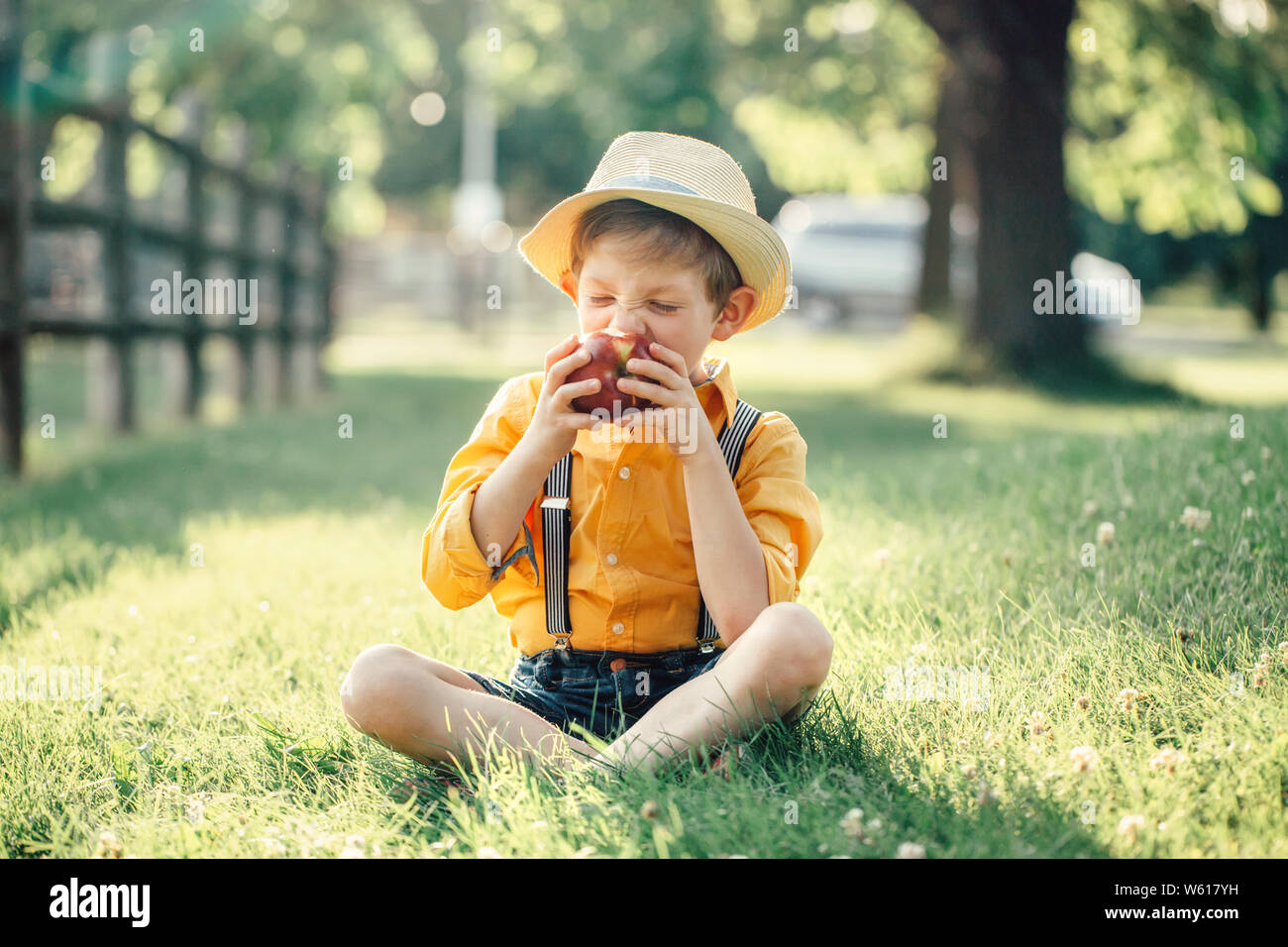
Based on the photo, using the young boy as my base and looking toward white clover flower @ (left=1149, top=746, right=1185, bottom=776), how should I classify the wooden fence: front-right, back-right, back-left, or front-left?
back-left

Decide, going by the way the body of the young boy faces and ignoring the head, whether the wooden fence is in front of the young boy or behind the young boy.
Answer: behind

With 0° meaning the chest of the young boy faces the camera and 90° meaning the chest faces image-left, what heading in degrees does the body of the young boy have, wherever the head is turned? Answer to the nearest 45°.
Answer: approximately 0°

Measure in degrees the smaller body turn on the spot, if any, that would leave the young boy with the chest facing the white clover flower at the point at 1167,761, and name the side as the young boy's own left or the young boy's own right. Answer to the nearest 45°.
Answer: approximately 45° to the young boy's own left

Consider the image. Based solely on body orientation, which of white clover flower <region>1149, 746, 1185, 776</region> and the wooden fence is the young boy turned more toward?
the white clover flower

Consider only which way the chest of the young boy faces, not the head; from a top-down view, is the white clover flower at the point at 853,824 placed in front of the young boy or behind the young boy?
in front

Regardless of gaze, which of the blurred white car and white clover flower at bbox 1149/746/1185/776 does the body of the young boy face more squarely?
the white clover flower

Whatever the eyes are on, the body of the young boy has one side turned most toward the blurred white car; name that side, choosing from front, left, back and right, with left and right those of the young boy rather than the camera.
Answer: back
